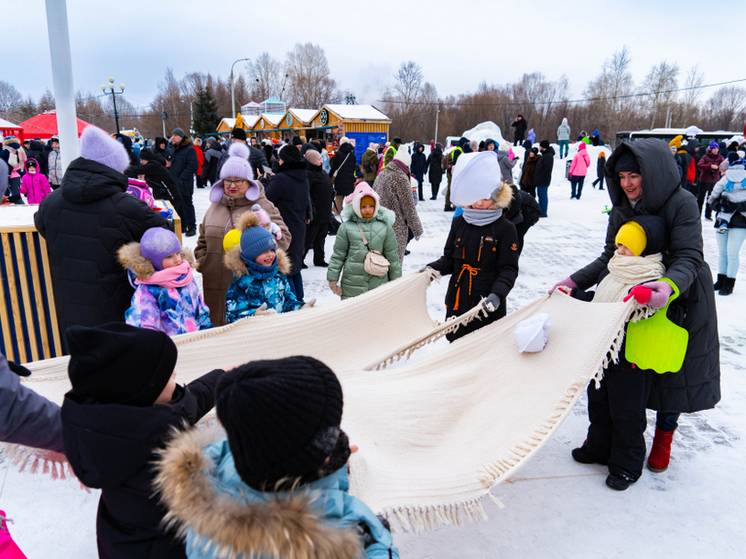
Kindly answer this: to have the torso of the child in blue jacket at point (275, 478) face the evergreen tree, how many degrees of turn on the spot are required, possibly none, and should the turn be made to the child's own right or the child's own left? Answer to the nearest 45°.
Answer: approximately 45° to the child's own left

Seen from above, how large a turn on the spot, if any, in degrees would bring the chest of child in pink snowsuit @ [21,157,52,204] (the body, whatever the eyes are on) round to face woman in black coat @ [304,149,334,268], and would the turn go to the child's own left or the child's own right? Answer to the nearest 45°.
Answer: approximately 45° to the child's own left

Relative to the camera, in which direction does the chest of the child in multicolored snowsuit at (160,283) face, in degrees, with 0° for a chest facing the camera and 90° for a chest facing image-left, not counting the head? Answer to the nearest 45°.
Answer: approximately 315°

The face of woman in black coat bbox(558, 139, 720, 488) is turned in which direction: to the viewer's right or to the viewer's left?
to the viewer's left

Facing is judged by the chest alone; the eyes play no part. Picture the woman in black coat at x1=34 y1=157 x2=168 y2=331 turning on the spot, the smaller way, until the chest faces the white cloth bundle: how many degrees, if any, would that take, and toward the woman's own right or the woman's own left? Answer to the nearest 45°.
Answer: approximately 90° to the woman's own right

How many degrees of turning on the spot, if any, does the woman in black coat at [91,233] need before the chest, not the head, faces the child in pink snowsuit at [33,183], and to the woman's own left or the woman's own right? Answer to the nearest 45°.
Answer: approximately 45° to the woman's own left

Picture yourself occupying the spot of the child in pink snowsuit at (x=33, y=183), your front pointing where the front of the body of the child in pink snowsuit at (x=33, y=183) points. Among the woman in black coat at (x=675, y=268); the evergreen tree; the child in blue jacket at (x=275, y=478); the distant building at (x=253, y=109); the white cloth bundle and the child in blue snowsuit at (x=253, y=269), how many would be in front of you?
4

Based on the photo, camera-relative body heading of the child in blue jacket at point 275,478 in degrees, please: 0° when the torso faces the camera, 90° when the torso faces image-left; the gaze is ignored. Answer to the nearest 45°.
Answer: approximately 225°

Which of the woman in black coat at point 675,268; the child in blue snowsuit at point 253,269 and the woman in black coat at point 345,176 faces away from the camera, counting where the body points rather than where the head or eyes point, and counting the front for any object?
the woman in black coat at point 345,176

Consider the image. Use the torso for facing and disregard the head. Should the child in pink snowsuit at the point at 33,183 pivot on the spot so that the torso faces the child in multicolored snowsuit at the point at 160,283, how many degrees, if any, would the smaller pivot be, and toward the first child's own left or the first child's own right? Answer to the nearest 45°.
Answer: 0° — they already face them

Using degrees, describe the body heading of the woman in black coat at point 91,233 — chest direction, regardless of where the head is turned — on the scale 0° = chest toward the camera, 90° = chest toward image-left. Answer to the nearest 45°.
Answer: approximately 225°
